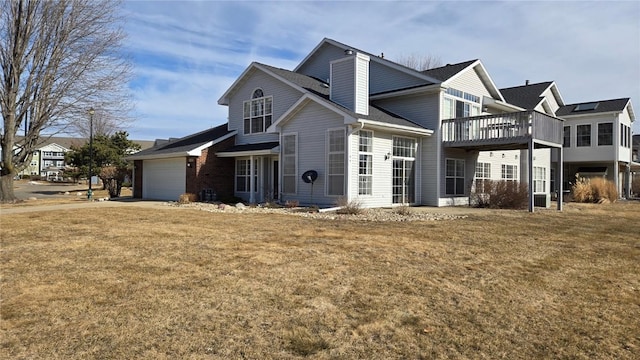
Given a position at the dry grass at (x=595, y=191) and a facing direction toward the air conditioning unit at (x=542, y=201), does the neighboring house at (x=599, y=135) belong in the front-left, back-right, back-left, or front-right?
back-right

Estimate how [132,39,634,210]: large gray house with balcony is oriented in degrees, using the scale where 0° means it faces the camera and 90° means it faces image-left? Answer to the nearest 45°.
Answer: approximately 45°

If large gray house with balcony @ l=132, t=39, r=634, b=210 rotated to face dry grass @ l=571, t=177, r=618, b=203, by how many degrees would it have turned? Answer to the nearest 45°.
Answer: approximately 180°

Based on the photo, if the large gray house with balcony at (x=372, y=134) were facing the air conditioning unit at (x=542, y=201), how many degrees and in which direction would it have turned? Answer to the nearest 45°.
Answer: approximately 135° to its left

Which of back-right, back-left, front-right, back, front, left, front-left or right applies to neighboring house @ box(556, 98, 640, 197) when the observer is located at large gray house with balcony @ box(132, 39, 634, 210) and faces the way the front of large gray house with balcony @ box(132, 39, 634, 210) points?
back
